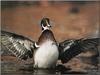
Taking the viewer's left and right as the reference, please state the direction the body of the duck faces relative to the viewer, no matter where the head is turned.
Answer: facing the viewer
